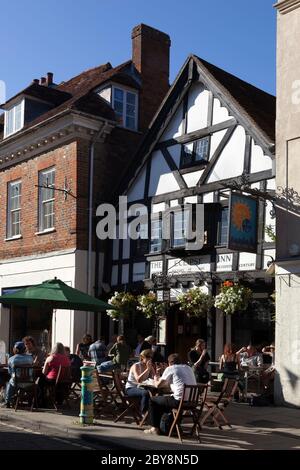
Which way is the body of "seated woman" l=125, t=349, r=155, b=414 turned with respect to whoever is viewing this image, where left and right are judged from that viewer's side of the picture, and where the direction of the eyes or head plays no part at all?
facing to the right of the viewer

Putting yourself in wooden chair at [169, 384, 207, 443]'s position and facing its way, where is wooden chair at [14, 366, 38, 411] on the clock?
wooden chair at [14, 366, 38, 411] is roughly at 12 o'clock from wooden chair at [169, 384, 207, 443].

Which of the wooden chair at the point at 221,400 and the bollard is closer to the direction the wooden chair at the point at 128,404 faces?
the wooden chair

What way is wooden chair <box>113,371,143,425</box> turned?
to the viewer's right

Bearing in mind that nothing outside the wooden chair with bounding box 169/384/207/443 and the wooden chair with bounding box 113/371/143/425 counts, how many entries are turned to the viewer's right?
1

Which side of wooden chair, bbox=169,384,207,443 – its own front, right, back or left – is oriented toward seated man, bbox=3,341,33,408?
front

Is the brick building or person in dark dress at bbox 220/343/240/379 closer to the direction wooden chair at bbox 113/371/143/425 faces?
the person in dark dress

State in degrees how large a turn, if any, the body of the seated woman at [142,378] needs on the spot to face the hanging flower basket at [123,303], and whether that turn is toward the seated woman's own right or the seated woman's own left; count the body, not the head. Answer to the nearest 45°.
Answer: approximately 90° to the seated woman's own left

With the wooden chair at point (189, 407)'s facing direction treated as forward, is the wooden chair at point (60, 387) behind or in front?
in front

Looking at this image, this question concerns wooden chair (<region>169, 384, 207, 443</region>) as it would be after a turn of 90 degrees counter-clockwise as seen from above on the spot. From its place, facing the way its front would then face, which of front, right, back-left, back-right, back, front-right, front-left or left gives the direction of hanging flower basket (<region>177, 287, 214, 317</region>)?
back-right

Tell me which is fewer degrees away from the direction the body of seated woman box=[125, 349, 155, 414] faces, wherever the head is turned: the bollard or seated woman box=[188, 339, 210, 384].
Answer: the seated woman

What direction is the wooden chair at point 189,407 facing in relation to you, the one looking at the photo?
facing away from the viewer and to the left of the viewer

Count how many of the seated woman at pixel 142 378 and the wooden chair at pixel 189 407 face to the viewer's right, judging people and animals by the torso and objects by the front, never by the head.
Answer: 1
